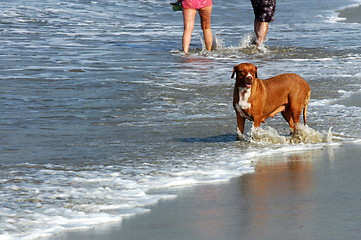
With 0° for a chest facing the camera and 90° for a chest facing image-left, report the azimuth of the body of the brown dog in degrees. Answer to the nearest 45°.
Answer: approximately 45°
